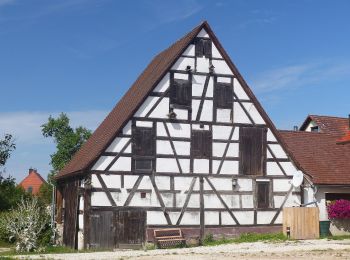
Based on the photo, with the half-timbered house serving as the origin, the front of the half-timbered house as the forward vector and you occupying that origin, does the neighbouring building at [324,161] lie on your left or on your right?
on your left

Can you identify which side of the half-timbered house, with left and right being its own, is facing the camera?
front
